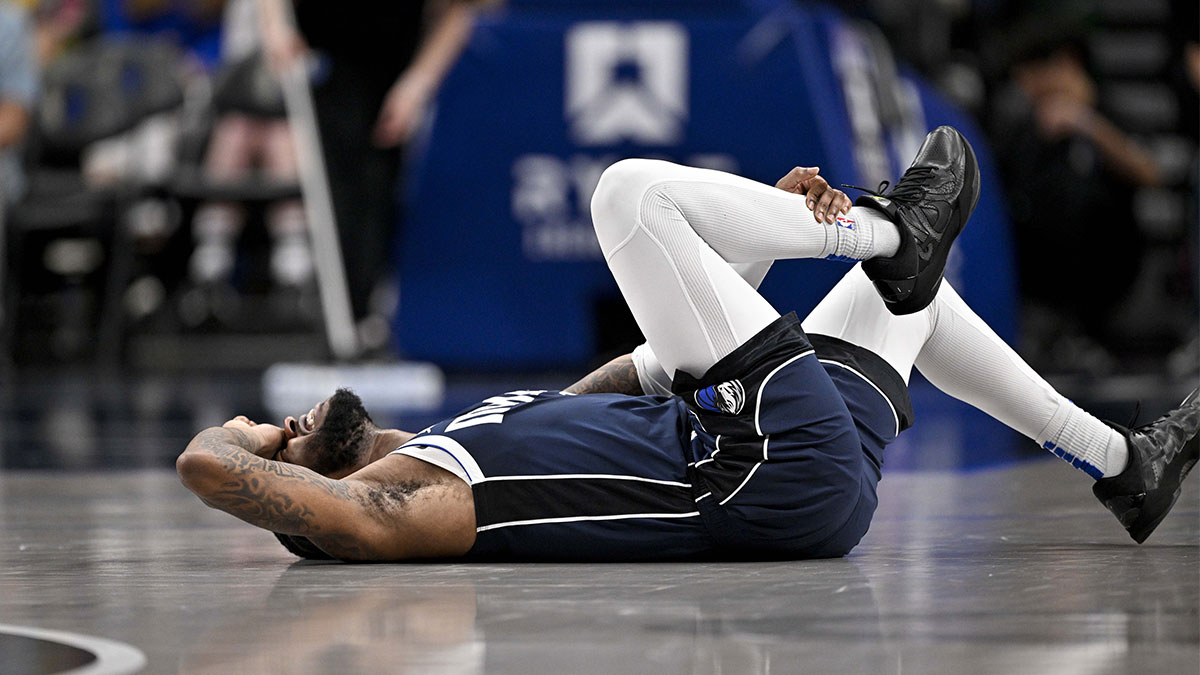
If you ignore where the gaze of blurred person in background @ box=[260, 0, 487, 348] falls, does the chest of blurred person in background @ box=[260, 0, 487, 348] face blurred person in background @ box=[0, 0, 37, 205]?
no

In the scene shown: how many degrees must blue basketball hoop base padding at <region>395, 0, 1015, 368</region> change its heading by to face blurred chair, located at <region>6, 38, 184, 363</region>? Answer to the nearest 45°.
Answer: approximately 135° to its right

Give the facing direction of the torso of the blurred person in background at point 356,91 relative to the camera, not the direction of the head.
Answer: toward the camera

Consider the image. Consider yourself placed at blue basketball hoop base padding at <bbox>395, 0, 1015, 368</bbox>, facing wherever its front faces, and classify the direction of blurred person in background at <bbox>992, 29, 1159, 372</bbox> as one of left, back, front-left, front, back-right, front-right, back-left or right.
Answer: back-left

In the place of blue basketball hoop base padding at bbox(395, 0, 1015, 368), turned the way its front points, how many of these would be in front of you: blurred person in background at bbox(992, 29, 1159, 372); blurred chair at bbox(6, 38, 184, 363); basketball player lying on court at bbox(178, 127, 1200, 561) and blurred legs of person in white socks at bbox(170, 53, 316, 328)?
1

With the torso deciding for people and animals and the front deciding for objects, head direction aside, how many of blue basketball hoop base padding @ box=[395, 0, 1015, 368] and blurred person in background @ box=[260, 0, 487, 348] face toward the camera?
2

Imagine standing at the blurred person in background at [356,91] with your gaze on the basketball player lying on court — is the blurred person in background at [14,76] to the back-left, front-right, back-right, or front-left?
back-right

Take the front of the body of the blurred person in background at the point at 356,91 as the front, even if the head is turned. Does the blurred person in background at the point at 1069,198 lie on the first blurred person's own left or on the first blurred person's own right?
on the first blurred person's own left

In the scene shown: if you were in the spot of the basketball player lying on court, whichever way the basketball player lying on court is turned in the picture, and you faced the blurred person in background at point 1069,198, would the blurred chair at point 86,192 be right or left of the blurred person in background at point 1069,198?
left

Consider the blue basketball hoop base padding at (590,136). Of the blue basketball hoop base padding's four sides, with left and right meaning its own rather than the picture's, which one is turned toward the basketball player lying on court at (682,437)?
front

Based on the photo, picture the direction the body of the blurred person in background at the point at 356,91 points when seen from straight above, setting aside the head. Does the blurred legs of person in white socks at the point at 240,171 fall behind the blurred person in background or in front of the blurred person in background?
behind

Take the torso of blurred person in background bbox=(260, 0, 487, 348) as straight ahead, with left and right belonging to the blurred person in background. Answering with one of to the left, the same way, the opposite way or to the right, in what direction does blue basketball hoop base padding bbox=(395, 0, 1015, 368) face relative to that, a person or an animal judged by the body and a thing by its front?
the same way

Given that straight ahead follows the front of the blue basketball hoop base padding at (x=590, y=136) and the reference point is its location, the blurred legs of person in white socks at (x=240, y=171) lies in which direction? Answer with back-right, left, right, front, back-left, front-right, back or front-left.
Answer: back-right

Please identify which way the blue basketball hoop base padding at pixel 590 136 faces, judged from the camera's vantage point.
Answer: facing the viewer

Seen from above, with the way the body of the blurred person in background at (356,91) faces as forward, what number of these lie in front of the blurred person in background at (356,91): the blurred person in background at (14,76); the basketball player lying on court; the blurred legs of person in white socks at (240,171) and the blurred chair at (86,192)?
1
